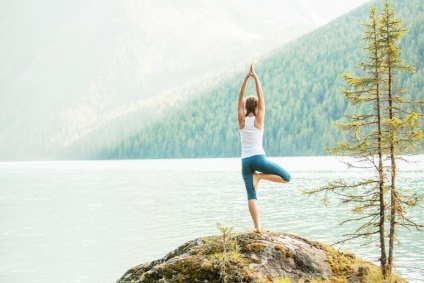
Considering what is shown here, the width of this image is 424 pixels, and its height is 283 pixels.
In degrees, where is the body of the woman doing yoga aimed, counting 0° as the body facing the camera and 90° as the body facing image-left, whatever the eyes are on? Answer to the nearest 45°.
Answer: approximately 180°

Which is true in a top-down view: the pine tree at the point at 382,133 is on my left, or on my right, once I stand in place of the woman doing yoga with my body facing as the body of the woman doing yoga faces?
on my right
